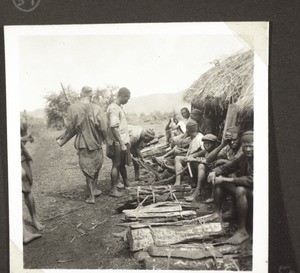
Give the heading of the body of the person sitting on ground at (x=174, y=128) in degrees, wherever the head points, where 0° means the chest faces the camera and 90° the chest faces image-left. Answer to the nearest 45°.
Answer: approximately 45°
